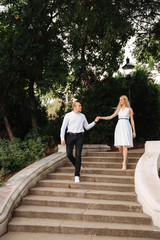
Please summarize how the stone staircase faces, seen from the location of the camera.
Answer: facing the viewer

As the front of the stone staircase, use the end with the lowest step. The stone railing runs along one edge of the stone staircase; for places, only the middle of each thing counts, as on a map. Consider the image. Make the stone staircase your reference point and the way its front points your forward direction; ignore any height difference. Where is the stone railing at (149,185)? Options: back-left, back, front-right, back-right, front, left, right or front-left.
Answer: left

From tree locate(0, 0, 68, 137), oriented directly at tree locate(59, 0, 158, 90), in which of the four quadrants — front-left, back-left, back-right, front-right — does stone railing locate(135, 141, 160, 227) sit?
front-right

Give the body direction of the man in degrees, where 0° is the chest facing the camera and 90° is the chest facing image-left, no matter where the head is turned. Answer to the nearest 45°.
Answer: approximately 0°

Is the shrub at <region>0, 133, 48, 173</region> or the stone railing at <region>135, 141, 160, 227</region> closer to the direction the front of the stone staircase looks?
the stone railing

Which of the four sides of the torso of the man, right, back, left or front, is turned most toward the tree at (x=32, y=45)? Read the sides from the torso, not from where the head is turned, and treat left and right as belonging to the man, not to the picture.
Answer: back

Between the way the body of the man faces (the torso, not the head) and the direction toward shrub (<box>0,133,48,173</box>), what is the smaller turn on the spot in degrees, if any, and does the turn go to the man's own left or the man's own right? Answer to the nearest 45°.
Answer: approximately 135° to the man's own right

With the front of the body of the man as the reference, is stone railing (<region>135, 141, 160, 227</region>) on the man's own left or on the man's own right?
on the man's own left
